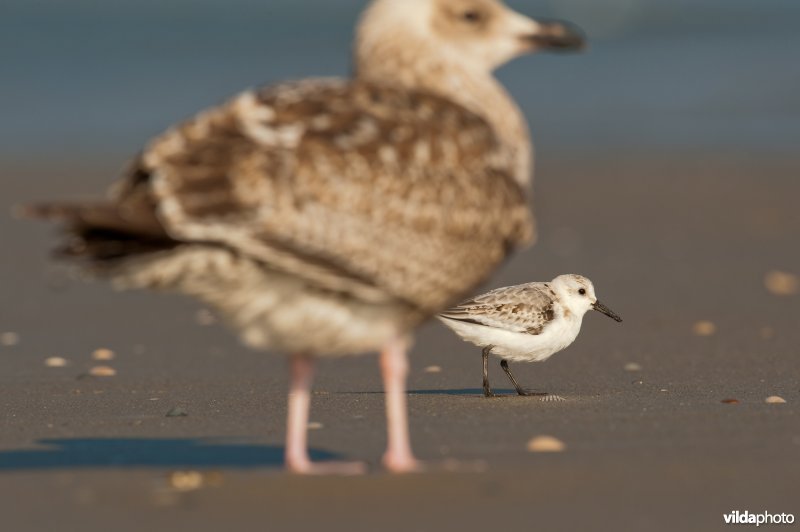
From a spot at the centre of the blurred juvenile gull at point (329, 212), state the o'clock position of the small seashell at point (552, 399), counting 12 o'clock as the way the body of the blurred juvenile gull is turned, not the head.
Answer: The small seashell is roughly at 10 o'clock from the blurred juvenile gull.

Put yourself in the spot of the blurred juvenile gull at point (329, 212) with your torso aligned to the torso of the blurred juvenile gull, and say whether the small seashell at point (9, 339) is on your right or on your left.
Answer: on your left

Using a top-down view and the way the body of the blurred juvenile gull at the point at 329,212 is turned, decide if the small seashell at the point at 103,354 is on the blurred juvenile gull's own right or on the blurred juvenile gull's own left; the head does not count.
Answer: on the blurred juvenile gull's own left

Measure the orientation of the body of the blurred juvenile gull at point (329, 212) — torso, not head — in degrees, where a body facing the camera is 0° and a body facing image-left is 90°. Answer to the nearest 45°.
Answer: approximately 270°

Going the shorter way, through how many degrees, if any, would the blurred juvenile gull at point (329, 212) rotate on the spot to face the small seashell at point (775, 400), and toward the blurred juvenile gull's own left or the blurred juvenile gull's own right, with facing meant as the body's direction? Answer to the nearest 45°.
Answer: approximately 45° to the blurred juvenile gull's own left
